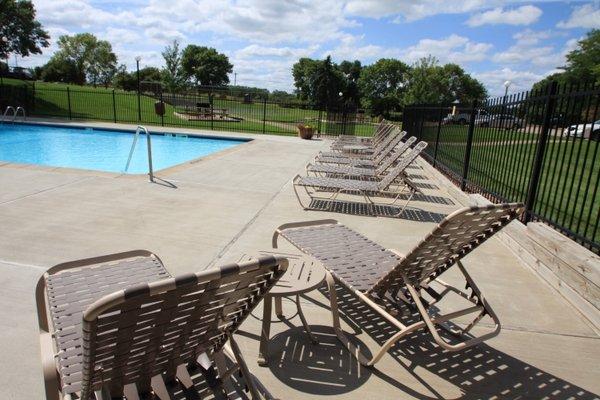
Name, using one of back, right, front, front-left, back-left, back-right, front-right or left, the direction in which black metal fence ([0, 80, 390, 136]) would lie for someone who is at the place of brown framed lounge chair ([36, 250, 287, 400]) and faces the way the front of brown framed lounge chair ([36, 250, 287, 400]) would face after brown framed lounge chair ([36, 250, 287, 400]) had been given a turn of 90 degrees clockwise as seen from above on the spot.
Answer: front-left

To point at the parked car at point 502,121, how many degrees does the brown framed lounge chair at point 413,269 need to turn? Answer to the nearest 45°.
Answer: approximately 45° to its right

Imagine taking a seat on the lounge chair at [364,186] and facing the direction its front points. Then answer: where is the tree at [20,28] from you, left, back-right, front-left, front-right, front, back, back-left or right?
front-right

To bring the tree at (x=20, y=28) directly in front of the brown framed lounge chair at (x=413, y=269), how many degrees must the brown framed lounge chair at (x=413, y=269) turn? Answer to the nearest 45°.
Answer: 0° — it already faces it

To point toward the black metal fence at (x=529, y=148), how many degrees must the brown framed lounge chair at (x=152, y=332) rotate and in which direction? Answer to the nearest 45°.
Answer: approximately 90° to its right

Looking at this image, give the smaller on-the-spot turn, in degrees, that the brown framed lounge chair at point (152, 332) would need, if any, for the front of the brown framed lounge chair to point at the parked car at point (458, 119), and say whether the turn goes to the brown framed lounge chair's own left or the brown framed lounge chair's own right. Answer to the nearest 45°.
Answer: approximately 90° to the brown framed lounge chair's own right

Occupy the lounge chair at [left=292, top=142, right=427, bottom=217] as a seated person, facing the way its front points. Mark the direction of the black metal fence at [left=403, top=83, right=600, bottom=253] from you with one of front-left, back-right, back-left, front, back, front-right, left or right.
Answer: back

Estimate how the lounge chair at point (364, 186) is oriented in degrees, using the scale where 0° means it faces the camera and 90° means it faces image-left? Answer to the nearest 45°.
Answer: approximately 90°

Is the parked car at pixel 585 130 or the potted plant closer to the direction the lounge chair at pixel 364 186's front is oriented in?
the potted plant
